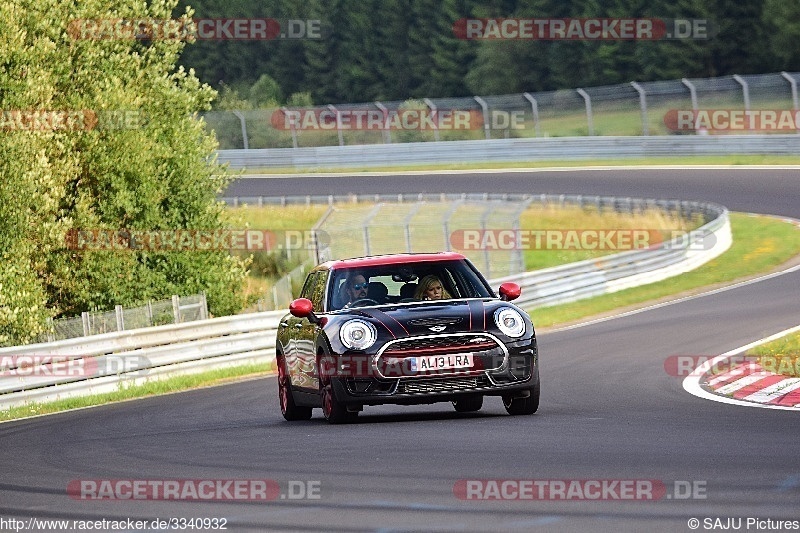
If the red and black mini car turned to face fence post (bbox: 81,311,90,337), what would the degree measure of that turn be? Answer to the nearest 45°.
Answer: approximately 135° to its right

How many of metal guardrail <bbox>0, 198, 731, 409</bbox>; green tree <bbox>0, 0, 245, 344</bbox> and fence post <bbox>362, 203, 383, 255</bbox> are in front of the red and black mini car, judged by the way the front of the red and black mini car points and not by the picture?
0

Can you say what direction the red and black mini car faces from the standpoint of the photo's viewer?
facing the viewer

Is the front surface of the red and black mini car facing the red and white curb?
no

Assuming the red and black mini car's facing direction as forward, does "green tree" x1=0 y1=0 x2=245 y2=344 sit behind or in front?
behind

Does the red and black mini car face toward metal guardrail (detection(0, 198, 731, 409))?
no

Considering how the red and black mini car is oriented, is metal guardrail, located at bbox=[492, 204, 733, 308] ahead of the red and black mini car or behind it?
behind

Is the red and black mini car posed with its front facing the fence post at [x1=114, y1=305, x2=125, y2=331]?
no
